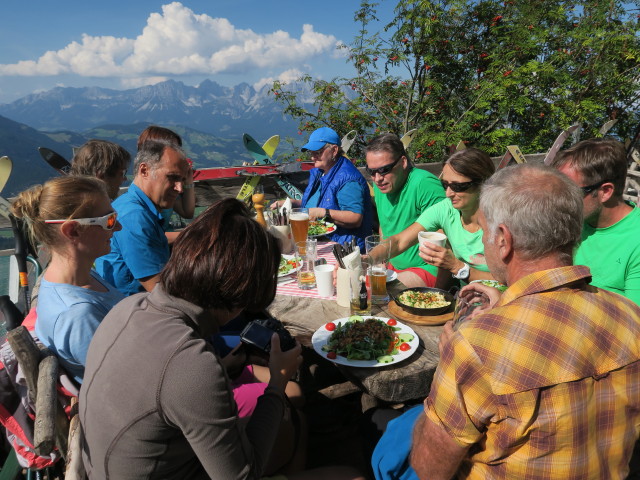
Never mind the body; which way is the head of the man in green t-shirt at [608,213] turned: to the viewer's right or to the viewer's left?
to the viewer's left

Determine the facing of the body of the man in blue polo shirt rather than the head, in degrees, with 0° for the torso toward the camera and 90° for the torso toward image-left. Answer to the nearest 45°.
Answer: approximately 270°

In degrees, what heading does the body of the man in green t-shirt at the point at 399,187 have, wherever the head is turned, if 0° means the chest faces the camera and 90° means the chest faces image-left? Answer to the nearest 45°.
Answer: approximately 45°

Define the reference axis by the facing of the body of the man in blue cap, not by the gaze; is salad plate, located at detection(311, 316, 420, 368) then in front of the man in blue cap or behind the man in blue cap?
in front

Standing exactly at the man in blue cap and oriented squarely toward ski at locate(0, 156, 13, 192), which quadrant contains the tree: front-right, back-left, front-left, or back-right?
back-right

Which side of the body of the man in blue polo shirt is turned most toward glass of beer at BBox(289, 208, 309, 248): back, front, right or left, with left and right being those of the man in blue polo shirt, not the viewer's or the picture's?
front

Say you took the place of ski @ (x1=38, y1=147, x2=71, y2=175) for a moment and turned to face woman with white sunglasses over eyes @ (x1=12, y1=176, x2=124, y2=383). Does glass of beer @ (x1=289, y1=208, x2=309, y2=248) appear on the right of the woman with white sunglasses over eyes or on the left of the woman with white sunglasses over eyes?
left

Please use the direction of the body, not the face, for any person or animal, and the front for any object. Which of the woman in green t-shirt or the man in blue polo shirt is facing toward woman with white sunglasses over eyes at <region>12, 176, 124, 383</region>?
the woman in green t-shirt
